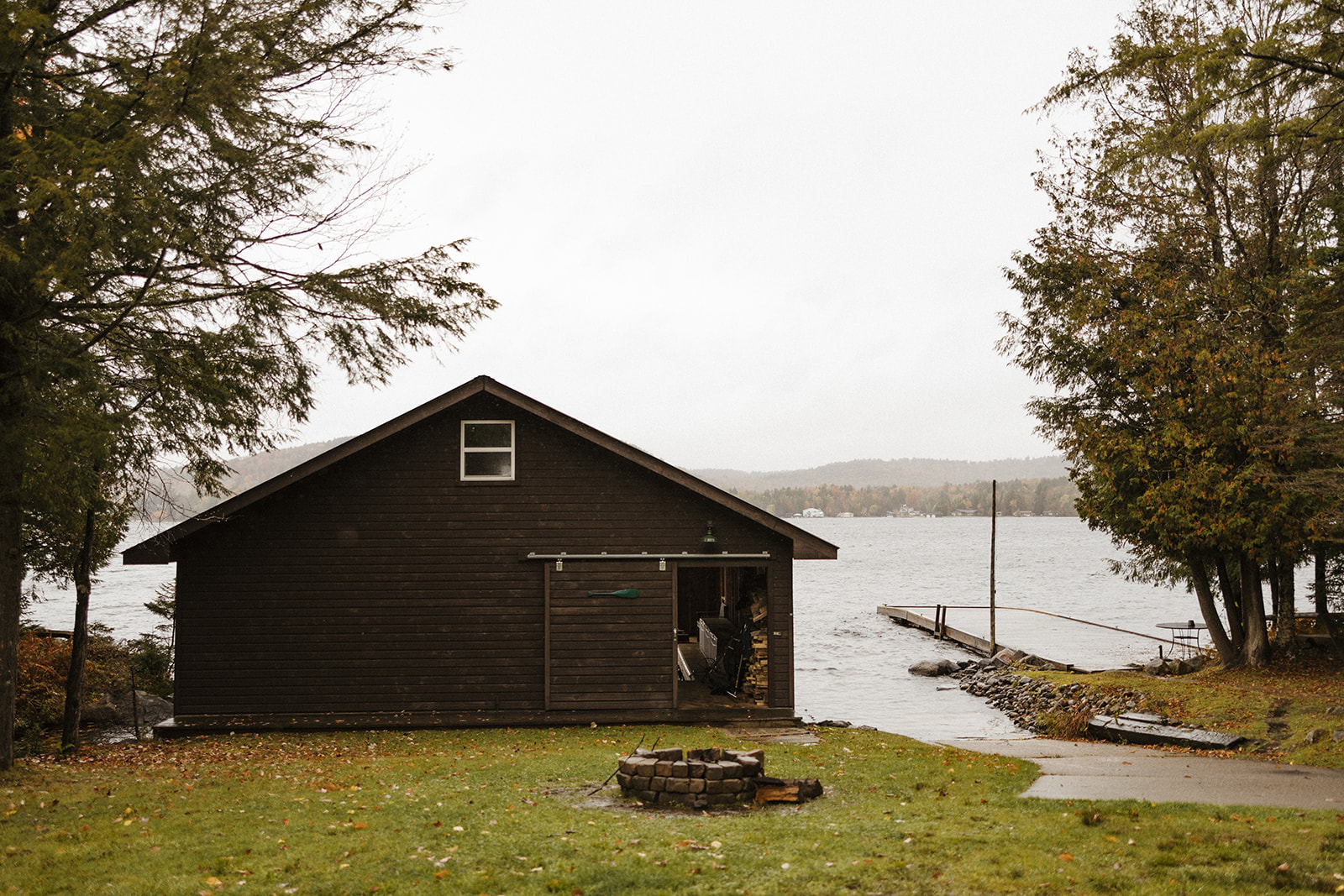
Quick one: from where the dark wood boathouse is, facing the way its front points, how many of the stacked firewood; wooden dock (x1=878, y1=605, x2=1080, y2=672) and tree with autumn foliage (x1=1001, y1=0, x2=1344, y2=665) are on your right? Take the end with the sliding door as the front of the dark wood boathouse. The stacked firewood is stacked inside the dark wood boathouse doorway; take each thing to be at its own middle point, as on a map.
0

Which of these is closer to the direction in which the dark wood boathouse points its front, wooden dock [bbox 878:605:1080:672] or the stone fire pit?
the stone fire pit

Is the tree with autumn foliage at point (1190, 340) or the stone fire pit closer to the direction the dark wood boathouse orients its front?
the stone fire pit

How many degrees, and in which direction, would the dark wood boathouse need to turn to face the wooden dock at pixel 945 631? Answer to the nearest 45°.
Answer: approximately 135° to its left

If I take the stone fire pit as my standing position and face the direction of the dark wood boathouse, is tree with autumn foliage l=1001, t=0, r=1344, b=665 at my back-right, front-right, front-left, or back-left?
front-right

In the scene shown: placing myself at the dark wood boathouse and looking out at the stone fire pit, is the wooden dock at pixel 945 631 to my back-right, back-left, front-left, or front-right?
back-left

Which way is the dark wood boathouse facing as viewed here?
toward the camera

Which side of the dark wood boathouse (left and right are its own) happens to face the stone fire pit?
front

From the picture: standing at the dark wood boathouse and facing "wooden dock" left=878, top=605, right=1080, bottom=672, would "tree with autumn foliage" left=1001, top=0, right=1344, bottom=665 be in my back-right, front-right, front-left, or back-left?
front-right

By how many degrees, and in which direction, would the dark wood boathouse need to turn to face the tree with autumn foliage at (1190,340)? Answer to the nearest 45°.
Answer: approximately 90° to its left

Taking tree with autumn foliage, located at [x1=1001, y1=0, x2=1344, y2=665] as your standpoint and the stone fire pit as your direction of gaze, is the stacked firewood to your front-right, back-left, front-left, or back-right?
front-right
